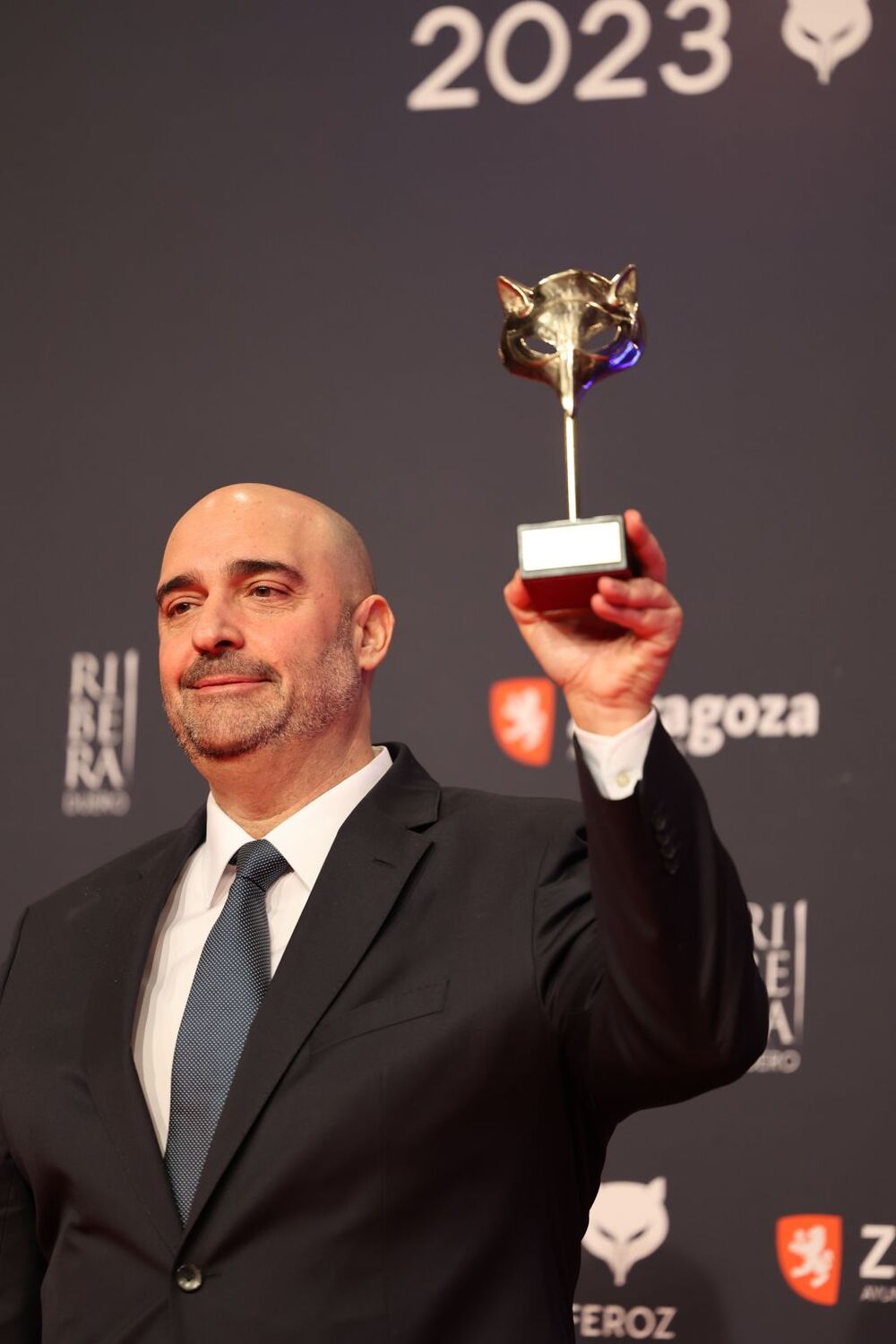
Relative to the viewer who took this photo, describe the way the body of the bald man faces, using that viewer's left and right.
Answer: facing the viewer and to the left of the viewer

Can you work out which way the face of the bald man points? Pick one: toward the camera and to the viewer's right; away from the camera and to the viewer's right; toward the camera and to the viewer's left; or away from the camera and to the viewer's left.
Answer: toward the camera and to the viewer's left
